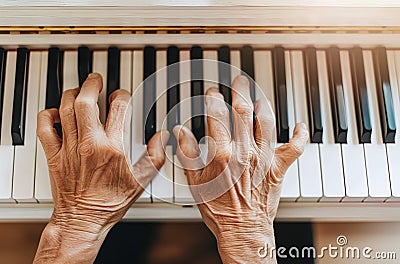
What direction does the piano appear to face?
toward the camera
